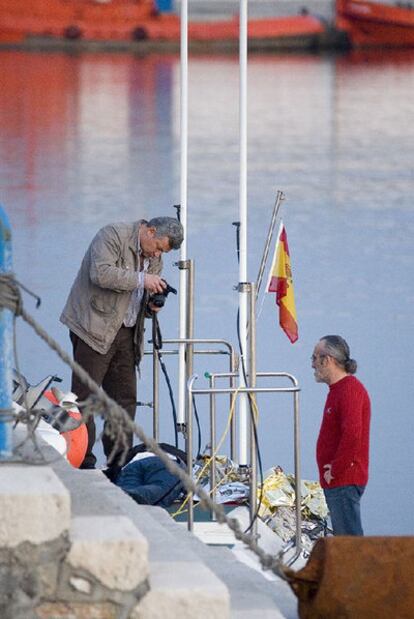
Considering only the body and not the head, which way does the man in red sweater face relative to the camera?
to the viewer's left

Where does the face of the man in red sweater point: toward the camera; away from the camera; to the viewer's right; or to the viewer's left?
to the viewer's left

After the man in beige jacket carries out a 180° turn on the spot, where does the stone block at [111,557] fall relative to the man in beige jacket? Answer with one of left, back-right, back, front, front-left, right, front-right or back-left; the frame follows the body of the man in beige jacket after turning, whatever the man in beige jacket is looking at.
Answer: back-left

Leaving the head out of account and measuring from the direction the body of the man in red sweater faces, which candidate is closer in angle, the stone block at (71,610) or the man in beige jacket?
the man in beige jacket

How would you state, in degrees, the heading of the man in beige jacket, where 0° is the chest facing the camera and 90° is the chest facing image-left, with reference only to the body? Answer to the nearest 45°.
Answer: approximately 315°

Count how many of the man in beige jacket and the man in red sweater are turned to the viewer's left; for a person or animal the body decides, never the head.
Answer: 1

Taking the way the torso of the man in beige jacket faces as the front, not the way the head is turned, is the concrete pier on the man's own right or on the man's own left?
on the man's own right

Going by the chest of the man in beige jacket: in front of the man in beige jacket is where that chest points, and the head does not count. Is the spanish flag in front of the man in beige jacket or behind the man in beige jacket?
in front
